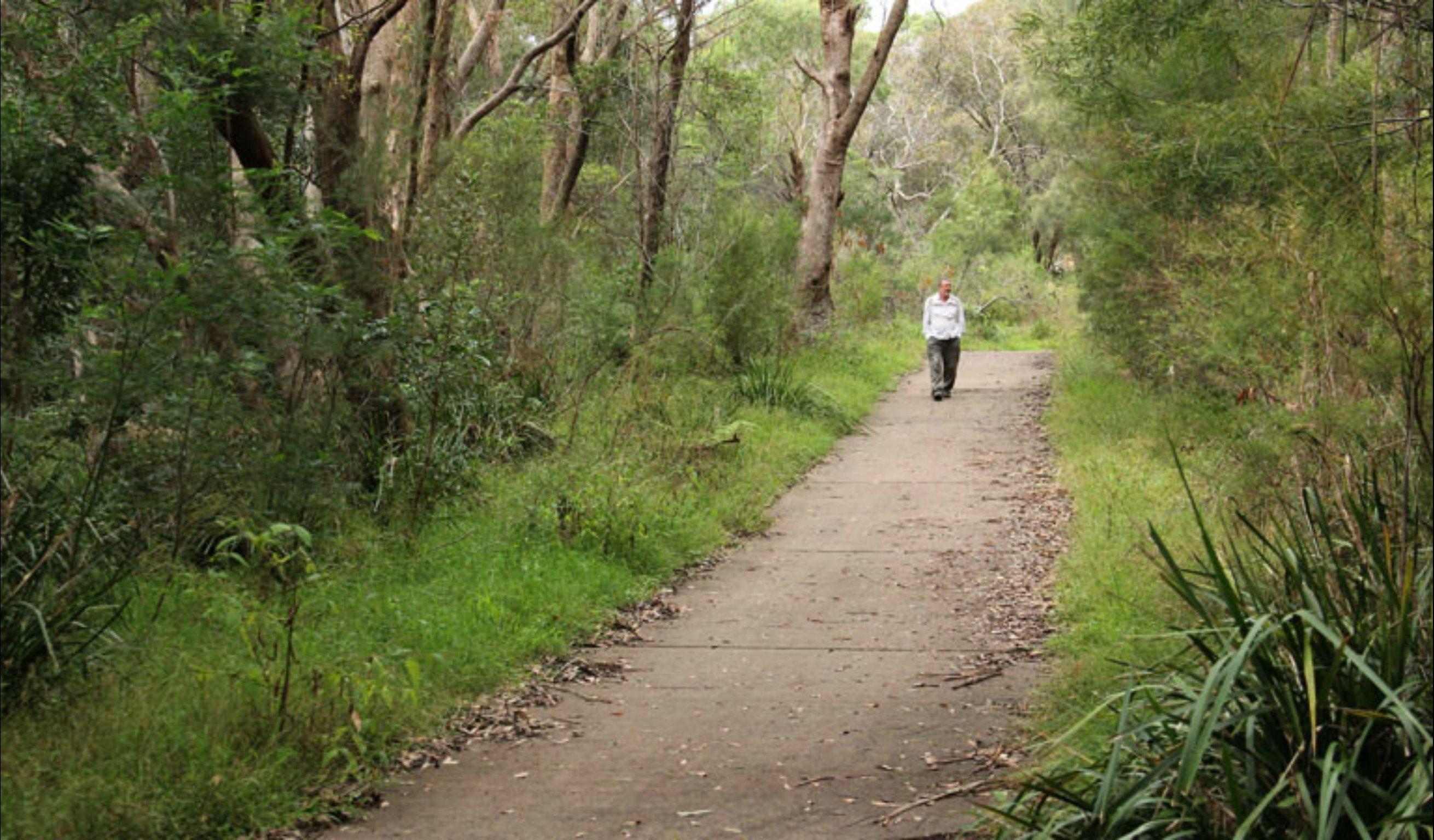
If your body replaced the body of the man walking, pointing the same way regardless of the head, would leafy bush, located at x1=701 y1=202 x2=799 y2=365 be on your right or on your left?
on your right

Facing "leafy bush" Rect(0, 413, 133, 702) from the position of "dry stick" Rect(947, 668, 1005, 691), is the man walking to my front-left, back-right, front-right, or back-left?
back-right

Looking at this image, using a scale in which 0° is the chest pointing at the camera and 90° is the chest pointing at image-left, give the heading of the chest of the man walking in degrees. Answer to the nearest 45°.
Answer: approximately 0°

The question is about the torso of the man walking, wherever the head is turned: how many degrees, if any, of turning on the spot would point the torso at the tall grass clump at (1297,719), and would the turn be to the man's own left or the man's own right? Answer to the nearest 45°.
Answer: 0° — they already face it

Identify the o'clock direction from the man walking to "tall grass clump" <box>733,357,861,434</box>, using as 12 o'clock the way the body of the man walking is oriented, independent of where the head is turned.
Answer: The tall grass clump is roughly at 1 o'clock from the man walking.

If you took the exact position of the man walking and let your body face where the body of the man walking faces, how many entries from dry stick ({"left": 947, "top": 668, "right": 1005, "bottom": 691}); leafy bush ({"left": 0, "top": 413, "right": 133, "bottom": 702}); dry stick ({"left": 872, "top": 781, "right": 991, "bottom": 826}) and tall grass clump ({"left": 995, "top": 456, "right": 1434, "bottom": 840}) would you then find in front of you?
4

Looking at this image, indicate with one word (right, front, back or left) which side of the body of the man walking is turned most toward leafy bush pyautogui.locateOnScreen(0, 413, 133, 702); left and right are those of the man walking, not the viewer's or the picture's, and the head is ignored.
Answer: front

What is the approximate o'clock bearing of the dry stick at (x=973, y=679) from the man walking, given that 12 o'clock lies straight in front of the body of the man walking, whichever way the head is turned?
The dry stick is roughly at 12 o'clock from the man walking.

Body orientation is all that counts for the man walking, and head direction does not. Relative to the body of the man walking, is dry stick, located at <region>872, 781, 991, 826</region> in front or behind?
in front
